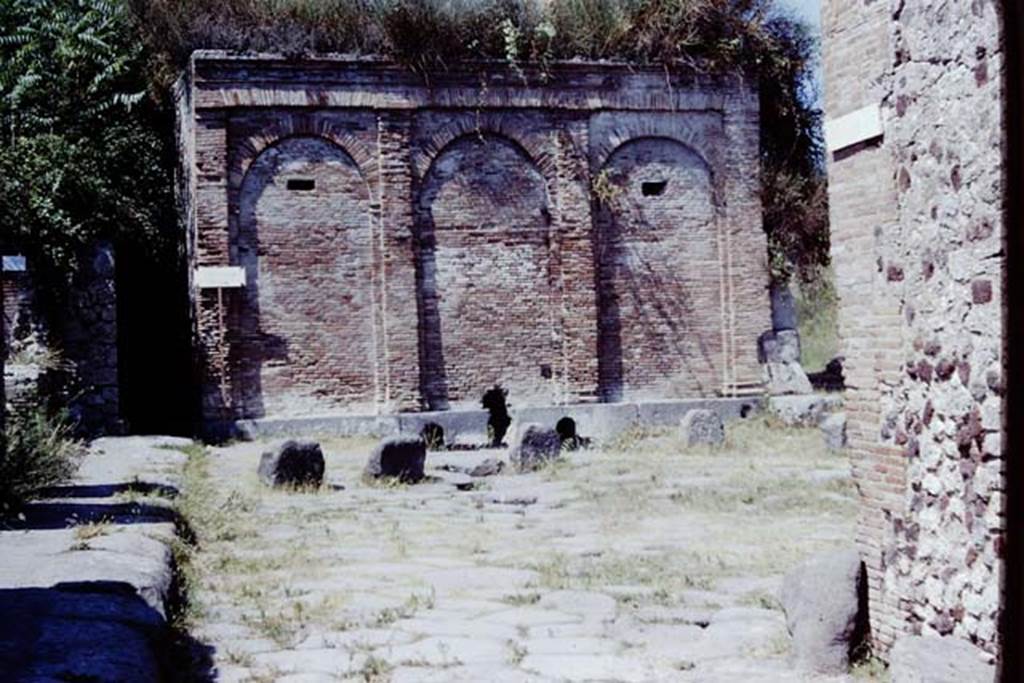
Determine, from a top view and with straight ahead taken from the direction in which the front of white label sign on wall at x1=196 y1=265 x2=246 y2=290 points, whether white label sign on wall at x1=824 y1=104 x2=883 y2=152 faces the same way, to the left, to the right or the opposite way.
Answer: to the right

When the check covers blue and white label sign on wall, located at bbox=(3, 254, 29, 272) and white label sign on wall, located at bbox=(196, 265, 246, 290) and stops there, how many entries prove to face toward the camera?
2

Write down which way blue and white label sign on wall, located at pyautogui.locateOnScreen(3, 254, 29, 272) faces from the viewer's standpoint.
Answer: facing the viewer

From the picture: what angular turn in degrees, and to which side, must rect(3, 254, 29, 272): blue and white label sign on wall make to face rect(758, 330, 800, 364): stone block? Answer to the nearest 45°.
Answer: approximately 90° to its left

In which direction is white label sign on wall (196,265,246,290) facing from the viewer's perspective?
toward the camera

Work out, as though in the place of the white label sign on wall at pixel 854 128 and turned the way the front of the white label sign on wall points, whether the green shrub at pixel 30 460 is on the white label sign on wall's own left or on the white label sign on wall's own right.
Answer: on the white label sign on wall's own right

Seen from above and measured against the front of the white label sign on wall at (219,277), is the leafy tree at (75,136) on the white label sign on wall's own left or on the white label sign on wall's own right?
on the white label sign on wall's own right

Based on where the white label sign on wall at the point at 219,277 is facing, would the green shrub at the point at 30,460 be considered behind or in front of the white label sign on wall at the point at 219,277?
in front

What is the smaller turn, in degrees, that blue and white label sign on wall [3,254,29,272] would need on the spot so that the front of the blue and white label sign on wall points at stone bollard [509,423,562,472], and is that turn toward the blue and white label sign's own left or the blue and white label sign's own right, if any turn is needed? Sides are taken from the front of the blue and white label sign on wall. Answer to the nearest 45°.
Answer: approximately 45° to the blue and white label sign's own left

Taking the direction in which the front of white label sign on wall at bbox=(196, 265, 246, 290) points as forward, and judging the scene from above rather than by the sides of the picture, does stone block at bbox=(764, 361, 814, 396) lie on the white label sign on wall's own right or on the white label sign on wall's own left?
on the white label sign on wall's own left

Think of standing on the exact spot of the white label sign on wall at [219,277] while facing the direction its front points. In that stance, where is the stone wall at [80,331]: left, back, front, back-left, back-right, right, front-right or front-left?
right

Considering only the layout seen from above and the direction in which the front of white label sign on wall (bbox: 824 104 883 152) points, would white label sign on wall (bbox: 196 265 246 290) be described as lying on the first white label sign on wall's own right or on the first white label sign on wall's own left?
on the first white label sign on wall's own right

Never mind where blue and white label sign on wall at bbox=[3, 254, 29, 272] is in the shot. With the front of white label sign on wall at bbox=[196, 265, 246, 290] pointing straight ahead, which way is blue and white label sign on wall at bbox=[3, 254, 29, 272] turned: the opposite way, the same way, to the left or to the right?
the same way

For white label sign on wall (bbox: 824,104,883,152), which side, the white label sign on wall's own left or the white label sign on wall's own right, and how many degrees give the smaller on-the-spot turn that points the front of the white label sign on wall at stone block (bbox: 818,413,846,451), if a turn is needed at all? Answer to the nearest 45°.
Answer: approximately 135° to the white label sign on wall's own right
